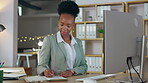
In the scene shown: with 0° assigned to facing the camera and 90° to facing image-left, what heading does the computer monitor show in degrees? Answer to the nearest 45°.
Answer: approximately 135°

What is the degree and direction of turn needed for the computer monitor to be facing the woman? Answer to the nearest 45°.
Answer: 0° — it already faces them
